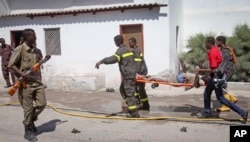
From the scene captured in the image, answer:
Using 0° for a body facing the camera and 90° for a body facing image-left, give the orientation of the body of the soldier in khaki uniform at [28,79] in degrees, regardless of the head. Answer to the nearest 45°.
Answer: approximately 315°

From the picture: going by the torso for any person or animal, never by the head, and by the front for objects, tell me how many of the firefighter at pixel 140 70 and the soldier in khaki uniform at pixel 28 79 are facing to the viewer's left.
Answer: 1

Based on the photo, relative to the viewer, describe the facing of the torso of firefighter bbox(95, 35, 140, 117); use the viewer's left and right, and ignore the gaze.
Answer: facing away from the viewer and to the left of the viewer

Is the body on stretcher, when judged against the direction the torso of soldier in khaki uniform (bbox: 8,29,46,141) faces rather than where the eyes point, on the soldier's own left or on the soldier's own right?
on the soldier's own left

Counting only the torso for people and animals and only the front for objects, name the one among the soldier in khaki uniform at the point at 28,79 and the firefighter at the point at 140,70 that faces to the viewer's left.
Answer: the firefighter

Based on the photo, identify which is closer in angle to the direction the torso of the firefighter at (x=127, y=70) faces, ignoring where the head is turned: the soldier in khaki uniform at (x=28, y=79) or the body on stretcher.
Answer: the soldier in khaki uniform

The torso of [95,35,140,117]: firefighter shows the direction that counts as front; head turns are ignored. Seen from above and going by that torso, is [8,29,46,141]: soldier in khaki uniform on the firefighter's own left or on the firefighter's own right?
on the firefighter's own left

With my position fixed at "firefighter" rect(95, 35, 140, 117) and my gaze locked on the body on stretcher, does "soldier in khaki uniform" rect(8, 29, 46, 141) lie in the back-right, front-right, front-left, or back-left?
back-right

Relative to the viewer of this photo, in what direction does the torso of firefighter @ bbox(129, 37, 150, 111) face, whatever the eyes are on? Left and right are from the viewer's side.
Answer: facing to the left of the viewer

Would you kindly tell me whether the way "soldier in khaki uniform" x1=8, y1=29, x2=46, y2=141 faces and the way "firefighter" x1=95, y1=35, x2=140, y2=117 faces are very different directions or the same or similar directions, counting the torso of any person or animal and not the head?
very different directions
